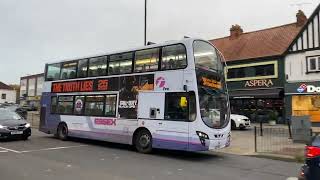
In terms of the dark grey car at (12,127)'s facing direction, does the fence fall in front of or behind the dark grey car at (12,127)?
in front

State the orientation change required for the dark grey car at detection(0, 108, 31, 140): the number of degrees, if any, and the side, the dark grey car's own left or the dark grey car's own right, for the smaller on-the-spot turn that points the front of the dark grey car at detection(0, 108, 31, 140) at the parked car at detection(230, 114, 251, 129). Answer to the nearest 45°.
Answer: approximately 45° to the dark grey car's own left

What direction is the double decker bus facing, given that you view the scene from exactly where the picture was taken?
facing the viewer and to the right of the viewer

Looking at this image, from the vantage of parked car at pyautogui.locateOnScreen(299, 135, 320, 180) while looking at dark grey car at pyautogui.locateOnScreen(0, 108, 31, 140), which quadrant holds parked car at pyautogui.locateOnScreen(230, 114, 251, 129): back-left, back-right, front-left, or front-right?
front-right

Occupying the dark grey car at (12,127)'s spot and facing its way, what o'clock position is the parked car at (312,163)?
the parked car at (312,163) is roughly at 1 o'clock from the dark grey car at (12,127).

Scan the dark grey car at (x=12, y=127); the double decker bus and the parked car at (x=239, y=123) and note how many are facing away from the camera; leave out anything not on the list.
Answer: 0

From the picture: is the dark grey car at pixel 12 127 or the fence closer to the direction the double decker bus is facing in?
the fence

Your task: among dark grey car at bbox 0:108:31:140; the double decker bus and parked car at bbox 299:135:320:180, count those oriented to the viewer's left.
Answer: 0

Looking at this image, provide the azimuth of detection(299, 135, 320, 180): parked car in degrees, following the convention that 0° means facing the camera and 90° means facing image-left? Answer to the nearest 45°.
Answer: approximately 225°

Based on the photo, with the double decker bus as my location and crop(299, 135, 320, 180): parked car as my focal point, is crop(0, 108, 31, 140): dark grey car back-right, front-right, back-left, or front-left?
back-right

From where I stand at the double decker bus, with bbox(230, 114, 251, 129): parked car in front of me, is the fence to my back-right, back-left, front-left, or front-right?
front-right

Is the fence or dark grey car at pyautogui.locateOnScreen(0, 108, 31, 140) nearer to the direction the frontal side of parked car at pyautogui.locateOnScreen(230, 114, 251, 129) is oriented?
the fence
